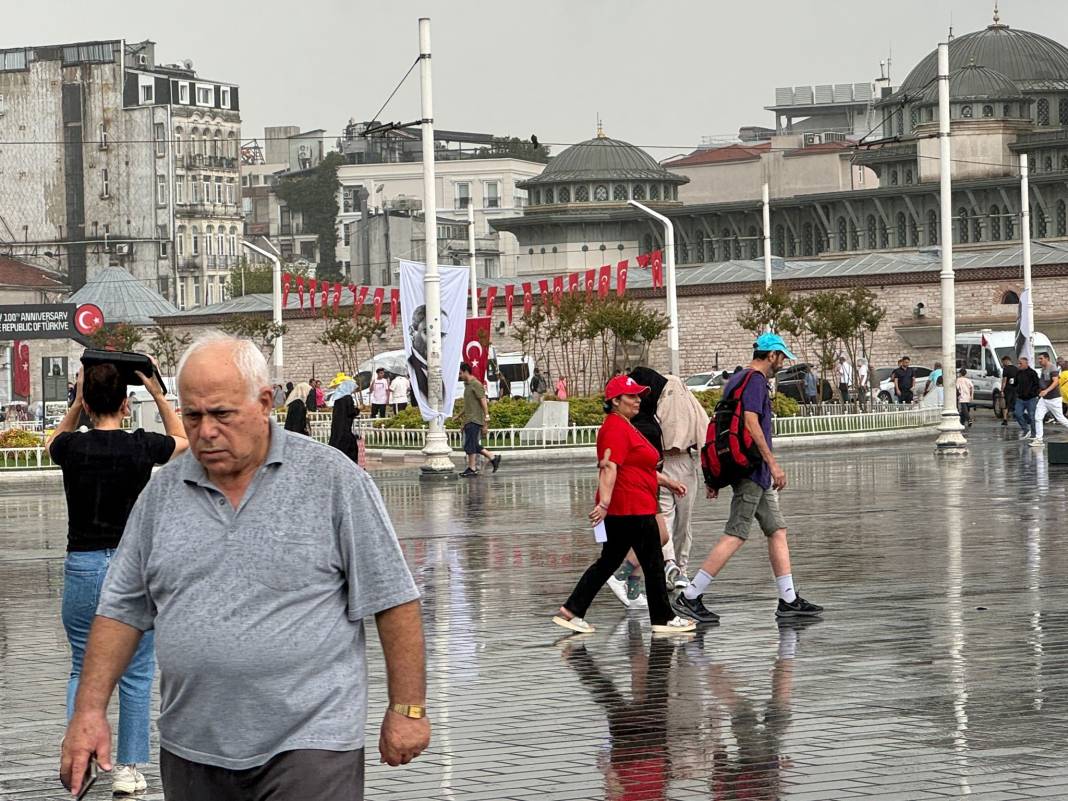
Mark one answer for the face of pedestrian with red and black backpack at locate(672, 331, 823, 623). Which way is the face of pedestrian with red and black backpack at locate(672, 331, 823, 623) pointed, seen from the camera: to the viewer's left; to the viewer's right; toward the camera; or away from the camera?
to the viewer's right

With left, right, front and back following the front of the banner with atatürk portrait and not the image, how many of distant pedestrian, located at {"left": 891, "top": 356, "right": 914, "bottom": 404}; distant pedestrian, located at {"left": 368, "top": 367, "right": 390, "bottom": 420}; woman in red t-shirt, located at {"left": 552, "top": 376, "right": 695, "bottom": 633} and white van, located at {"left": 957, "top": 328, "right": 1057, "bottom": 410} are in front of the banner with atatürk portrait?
1

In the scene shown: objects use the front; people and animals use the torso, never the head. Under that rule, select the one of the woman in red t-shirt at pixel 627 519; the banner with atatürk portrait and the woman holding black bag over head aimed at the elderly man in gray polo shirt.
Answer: the banner with atatürk portrait

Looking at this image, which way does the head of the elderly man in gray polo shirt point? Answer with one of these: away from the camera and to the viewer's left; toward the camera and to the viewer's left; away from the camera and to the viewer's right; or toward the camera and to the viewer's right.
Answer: toward the camera and to the viewer's left

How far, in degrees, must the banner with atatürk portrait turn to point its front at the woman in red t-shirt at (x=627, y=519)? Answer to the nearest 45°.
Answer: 0° — it already faces them

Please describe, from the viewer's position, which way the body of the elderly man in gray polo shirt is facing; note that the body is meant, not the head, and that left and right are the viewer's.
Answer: facing the viewer and to the left of the viewer

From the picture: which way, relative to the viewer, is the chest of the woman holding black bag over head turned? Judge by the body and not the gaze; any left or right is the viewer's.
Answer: facing away from the viewer

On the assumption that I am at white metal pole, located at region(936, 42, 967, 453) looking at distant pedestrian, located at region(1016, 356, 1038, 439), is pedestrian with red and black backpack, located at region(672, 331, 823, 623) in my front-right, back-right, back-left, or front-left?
back-right

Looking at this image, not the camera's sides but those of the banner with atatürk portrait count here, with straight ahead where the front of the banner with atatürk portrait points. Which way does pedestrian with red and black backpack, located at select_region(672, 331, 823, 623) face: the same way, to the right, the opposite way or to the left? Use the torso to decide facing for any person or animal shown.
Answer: to the left

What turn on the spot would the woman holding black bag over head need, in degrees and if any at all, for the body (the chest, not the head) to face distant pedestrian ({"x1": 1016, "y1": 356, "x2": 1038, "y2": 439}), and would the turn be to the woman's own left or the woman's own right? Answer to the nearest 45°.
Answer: approximately 45° to the woman's own right

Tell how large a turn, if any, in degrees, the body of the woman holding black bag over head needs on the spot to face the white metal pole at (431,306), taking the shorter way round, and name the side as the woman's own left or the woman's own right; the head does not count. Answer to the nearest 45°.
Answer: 0° — they already face it

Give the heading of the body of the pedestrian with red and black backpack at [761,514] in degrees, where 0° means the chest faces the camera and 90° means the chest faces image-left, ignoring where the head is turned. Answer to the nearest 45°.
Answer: approximately 270°

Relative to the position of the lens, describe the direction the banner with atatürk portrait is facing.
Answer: facing the viewer
